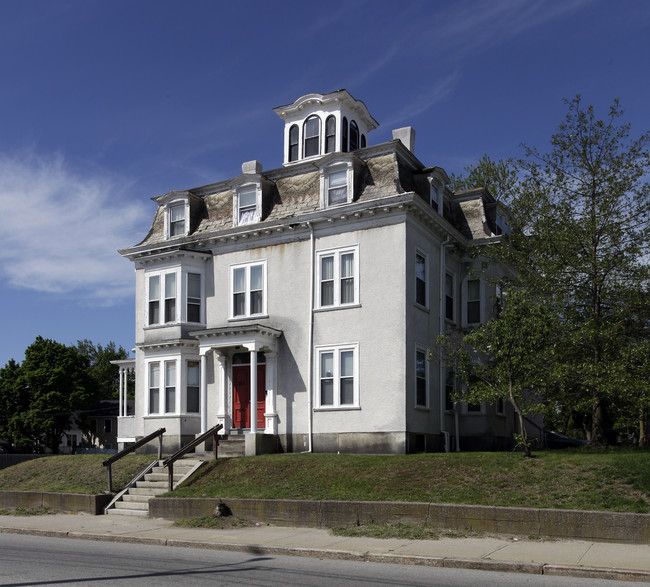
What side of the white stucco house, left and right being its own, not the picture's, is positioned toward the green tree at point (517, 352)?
left

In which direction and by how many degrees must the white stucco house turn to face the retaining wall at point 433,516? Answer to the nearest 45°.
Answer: approximately 45° to its left

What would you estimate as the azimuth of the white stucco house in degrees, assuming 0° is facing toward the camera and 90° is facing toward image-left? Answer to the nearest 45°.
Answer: approximately 45°
